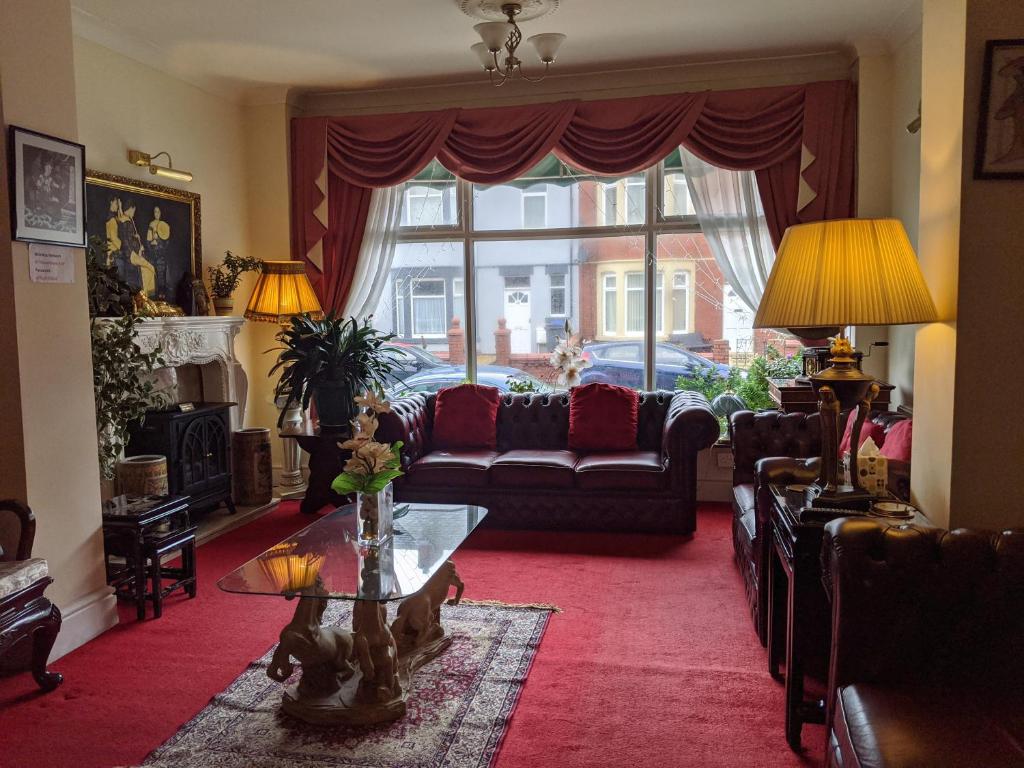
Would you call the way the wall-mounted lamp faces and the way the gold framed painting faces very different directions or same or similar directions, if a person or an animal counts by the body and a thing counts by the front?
same or similar directions

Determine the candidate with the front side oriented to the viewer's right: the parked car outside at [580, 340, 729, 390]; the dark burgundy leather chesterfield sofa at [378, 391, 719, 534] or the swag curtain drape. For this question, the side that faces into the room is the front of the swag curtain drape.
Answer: the parked car outside

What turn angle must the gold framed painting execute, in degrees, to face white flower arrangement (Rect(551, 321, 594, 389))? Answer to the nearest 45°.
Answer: approximately 45° to its left

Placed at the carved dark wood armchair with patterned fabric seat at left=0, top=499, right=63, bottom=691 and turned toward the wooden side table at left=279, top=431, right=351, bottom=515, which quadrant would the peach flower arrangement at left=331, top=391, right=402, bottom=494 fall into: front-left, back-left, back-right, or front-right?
front-right

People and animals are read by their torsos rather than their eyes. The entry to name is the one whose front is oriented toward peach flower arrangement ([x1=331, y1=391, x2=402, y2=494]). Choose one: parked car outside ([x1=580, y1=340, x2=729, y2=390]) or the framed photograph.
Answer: the framed photograph

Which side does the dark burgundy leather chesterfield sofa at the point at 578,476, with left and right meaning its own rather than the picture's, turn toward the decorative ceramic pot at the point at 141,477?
right

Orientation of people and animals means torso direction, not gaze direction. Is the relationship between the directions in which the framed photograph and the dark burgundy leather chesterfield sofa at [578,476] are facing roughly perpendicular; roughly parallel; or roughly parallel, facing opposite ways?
roughly perpendicular

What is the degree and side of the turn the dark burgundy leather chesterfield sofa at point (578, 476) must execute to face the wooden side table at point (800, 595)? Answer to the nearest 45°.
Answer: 0° — it already faces it

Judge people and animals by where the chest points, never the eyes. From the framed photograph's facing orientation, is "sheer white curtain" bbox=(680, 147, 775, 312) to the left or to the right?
on its left

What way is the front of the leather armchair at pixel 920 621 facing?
to the viewer's left

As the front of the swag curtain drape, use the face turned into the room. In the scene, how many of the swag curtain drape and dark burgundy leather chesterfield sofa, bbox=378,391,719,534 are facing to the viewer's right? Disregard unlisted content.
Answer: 0

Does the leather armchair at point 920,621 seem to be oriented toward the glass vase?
yes

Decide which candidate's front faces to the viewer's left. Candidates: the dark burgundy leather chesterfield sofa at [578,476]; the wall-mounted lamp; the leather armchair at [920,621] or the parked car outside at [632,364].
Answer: the leather armchair

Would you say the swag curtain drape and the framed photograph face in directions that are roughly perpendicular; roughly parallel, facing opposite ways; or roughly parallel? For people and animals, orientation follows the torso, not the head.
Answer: roughly perpendicular

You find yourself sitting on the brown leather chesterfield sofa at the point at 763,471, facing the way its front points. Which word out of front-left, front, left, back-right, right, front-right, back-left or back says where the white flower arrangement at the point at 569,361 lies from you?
front-right

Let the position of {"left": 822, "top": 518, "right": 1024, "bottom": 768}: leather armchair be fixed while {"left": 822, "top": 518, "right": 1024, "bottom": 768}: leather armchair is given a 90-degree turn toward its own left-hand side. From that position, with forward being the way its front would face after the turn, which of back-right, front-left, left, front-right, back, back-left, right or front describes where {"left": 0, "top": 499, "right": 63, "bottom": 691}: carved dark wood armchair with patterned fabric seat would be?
right

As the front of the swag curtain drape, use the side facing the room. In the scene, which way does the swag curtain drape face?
toward the camera

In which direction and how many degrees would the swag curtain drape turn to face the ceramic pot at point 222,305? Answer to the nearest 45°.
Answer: approximately 90° to its right

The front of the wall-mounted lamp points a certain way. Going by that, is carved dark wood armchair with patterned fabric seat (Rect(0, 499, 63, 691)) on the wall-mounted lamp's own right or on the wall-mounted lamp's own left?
on the wall-mounted lamp's own right

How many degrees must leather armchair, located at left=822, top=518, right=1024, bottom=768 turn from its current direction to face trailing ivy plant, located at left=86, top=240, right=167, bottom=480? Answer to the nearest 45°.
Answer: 0° — it already faces it

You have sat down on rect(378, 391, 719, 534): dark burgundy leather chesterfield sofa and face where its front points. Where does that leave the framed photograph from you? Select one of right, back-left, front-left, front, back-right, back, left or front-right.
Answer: front-right

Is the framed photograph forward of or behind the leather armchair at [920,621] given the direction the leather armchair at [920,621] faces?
forward

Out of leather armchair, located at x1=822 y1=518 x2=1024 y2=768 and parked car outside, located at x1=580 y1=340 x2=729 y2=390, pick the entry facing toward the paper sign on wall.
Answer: the leather armchair
